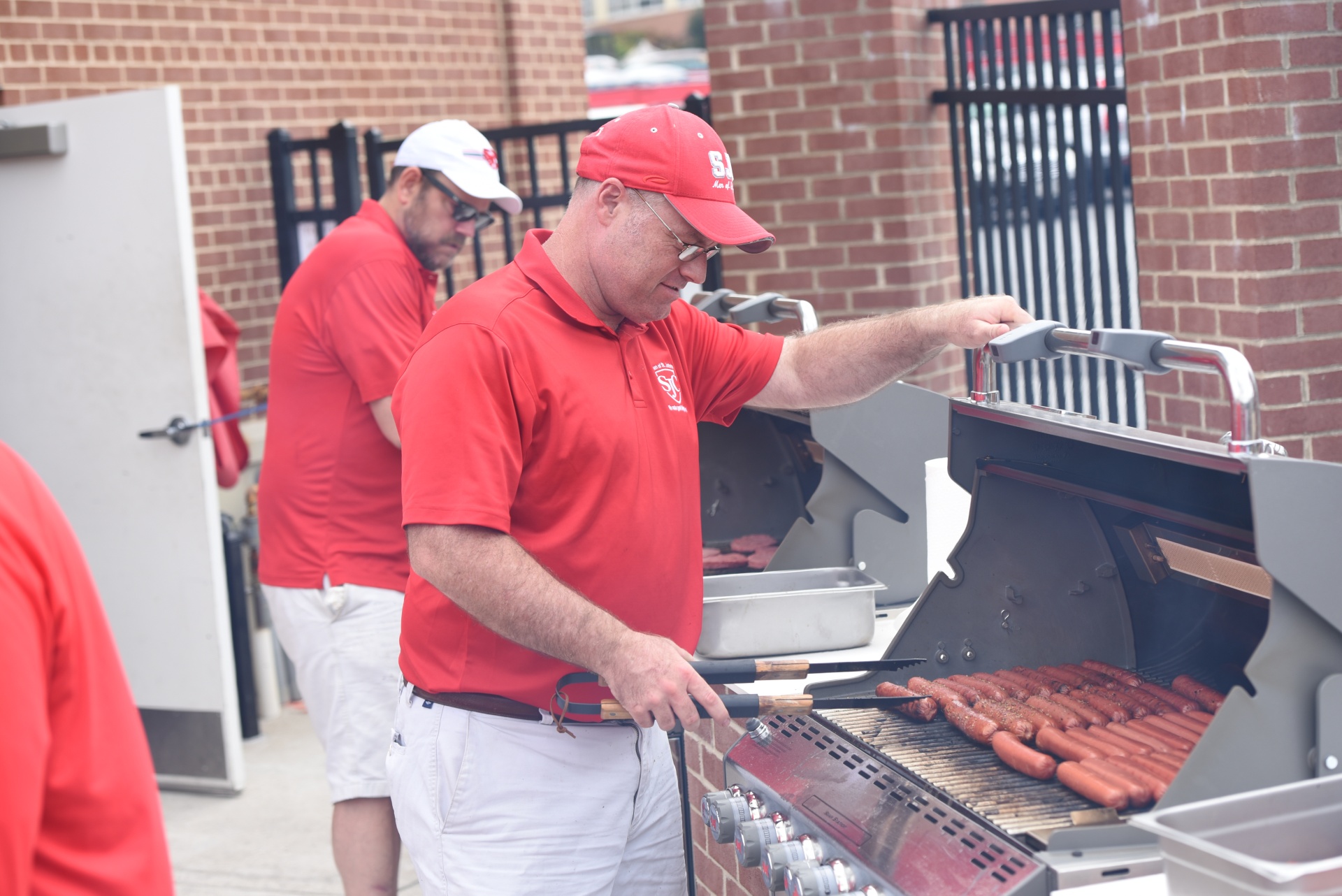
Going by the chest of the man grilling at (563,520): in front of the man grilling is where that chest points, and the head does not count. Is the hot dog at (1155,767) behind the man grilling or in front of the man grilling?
in front

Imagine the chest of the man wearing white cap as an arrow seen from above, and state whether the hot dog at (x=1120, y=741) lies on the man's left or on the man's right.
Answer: on the man's right

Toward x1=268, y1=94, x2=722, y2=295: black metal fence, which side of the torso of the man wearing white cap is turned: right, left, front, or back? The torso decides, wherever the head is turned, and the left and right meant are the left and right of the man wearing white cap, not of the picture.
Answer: left

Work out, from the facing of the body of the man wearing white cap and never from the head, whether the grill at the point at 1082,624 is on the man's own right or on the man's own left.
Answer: on the man's own right

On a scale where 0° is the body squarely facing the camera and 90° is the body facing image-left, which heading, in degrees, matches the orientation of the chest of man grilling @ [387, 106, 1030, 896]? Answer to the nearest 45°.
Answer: approximately 315°

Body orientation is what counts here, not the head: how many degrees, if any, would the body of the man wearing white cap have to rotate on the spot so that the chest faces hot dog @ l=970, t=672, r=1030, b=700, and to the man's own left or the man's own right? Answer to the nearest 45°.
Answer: approximately 45° to the man's own right

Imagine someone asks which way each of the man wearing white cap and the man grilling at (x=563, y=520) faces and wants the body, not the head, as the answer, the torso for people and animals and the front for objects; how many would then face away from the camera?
0

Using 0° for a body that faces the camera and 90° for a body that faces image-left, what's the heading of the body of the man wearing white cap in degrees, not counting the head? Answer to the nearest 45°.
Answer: approximately 270°
